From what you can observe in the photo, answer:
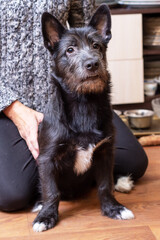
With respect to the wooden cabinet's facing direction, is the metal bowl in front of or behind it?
in front

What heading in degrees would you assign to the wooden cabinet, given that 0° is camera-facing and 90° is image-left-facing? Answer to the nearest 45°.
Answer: approximately 0°

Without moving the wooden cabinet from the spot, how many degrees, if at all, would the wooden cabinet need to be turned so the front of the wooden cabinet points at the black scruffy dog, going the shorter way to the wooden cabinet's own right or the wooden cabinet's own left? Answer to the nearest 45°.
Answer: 0° — it already faces it
